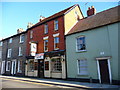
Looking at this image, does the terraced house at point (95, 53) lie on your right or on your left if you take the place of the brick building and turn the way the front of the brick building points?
on your left

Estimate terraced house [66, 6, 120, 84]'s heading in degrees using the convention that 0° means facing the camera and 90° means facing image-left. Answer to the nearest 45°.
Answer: approximately 45°

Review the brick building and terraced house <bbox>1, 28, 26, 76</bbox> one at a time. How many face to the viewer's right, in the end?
0

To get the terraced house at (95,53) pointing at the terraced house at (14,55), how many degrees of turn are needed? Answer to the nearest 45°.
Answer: approximately 90° to its right

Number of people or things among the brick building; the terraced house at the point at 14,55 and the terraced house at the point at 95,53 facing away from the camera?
0

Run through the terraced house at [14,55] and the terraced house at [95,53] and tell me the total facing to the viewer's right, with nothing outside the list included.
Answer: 0

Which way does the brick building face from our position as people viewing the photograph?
facing the viewer and to the left of the viewer

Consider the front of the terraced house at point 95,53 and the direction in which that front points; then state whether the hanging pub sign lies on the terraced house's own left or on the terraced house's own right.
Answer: on the terraced house's own right

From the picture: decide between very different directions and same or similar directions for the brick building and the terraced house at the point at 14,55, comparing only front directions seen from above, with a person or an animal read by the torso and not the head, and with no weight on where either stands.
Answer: same or similar directions

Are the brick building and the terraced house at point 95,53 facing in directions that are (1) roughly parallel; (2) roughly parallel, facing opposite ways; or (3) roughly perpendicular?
roughly parallel
